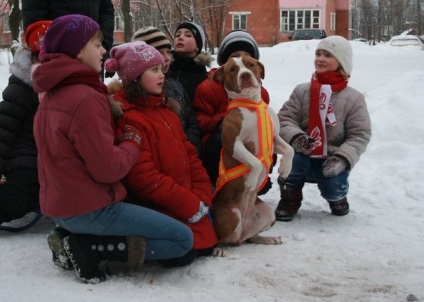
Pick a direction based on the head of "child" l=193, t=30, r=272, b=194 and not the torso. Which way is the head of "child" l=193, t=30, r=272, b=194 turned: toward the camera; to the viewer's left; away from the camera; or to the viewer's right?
toward the camera

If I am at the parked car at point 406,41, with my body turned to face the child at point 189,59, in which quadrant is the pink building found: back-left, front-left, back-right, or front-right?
back-right

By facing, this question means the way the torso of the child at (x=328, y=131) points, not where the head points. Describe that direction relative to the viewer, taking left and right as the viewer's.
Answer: facing the viewer and to the left of the viewer

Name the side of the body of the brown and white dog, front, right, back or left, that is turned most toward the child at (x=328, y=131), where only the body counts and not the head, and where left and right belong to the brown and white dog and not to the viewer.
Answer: left

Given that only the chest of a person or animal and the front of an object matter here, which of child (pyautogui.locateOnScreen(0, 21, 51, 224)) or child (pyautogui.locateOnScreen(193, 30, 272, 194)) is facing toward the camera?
child (pyautogui.locateOnScreen(193, 30, 272, 194))

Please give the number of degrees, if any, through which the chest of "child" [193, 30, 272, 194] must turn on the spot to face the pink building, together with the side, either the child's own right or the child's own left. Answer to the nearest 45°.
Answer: approximately 180°

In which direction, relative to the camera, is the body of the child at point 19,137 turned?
to the viewer's right

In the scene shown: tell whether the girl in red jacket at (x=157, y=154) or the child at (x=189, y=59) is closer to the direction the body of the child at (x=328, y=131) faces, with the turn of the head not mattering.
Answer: the girl in red jacket

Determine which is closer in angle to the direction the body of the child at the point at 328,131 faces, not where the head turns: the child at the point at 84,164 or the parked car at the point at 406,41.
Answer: the child

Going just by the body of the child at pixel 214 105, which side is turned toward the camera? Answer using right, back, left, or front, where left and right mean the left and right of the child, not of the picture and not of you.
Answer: front
